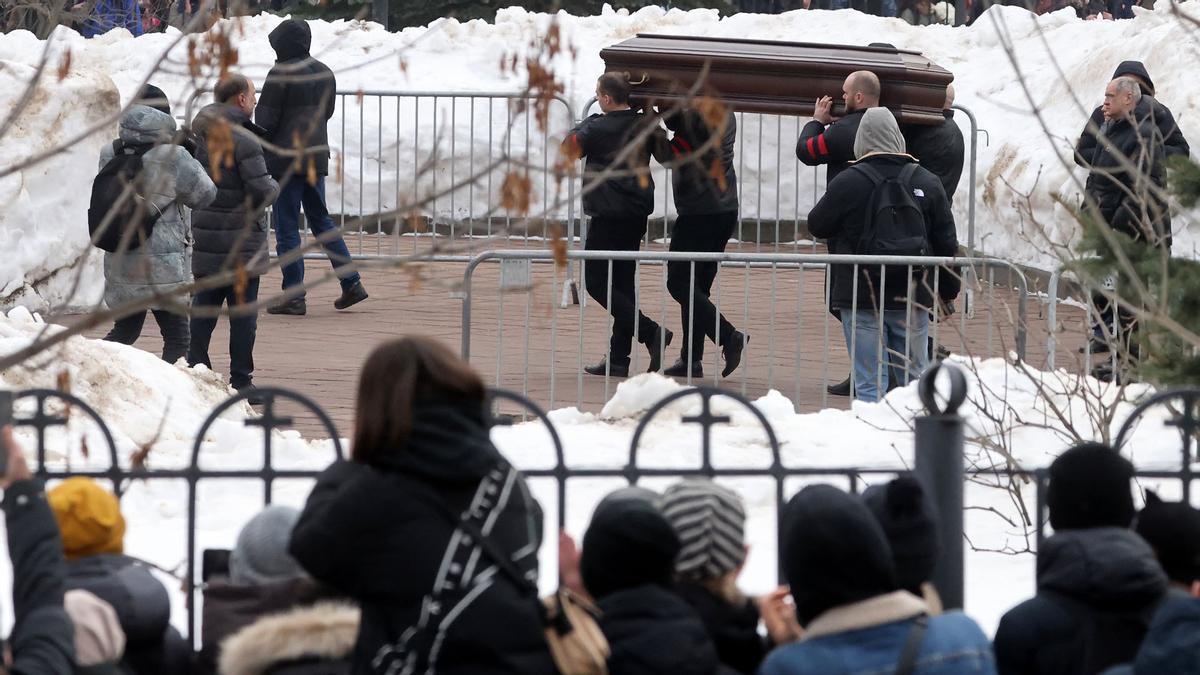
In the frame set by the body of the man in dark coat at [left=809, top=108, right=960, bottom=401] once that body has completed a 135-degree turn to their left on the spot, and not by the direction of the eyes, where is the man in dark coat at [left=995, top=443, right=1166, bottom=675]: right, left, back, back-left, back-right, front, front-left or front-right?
front-left

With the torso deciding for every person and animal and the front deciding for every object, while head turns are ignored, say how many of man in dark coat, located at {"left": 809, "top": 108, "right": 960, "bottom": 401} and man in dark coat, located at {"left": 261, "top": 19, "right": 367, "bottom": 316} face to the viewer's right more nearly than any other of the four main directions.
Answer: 0

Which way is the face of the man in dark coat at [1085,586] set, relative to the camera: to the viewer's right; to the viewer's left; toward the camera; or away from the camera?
away from the camera

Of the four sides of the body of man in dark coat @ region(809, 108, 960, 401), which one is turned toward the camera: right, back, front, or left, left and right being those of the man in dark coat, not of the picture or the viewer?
back

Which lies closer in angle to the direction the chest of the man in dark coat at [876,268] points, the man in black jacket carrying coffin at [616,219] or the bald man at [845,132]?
the bald man

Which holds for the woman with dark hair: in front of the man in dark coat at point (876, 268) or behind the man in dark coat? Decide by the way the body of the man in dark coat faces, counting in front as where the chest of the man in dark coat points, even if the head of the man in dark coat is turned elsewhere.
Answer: behind

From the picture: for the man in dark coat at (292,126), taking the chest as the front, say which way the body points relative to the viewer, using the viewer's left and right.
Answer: facing away from the viewer and to the left of the viewer

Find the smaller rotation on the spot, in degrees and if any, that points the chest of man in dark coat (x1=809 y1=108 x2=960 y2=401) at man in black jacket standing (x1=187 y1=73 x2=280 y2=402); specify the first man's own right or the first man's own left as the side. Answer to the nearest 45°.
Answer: approximately 90° to the first man's own left

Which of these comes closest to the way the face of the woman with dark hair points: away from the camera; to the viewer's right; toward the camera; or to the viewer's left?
away from the camera

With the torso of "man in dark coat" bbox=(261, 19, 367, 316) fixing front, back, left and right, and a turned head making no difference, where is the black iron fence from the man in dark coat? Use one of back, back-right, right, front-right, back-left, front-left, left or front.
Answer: back-left

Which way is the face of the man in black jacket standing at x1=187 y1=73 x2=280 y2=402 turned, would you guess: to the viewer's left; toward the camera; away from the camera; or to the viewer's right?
to the viewer's right

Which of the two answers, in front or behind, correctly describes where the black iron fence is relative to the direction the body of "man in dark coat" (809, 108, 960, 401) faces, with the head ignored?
behind
